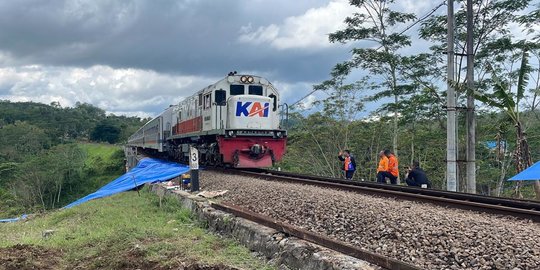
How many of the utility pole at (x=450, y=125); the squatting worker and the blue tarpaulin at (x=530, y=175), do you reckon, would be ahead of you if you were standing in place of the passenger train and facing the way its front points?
3

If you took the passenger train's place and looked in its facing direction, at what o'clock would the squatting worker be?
The squatting worker is roughly at 12 o'clock from the passenger train.

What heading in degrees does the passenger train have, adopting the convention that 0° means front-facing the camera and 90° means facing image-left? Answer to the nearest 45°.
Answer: approximately 315°

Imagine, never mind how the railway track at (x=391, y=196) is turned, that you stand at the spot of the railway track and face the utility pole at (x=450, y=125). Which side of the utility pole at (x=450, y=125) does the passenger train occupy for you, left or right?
left

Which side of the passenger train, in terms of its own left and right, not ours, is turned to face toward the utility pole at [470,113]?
front

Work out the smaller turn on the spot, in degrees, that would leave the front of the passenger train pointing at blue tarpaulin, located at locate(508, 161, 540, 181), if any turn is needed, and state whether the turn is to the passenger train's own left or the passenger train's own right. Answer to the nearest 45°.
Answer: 0° — it already faces it

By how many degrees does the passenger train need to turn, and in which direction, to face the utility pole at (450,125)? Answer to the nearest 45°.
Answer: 0° — it already faces it
